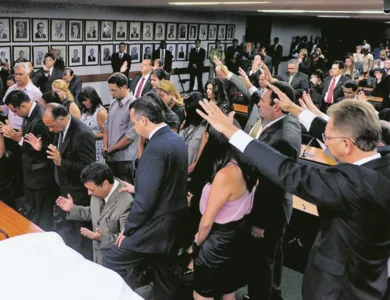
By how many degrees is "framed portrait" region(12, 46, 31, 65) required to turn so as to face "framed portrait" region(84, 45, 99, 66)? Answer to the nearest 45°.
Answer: approximately 135° to its left

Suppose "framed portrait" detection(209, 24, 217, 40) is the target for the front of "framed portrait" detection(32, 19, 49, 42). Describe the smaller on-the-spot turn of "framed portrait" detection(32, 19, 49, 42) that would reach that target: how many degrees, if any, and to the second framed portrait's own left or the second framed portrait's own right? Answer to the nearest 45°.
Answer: approximately 135° to the second framed portrait's own left

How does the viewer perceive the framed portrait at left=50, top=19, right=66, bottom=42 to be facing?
facing the viewer

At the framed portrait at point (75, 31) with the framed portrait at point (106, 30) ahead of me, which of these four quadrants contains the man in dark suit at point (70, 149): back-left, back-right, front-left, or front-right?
back-right

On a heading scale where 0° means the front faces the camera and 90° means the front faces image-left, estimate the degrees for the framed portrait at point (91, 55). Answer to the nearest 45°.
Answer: approximately 0°

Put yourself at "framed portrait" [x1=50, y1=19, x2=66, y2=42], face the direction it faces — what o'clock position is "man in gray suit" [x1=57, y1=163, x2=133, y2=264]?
The man in gray suit is roughly at 12 o'clock from the framed portrait.

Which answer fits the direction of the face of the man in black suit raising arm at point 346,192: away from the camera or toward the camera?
away from the camera

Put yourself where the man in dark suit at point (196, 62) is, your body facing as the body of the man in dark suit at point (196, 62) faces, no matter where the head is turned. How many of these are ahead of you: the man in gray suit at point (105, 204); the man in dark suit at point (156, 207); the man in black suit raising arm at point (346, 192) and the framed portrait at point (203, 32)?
3

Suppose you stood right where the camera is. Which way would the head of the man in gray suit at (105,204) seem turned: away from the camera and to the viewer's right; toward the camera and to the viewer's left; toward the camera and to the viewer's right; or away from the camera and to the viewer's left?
toward the camera and to the viewer's left

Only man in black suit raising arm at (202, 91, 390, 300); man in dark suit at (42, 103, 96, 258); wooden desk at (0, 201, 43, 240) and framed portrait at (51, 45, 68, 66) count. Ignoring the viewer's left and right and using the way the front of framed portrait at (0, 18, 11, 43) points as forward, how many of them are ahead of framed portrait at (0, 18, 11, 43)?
3

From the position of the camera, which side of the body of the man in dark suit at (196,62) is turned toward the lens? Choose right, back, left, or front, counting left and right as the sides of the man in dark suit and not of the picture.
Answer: front

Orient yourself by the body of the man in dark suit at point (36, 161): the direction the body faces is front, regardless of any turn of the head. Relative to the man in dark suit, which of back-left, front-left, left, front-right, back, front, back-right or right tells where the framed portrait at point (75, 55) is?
right
